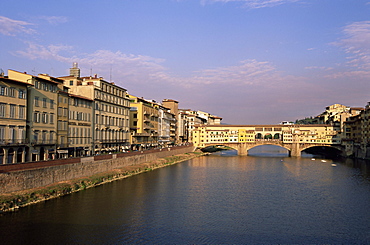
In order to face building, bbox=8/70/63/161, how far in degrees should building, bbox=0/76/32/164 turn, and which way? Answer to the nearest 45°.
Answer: approximately 90° to its left

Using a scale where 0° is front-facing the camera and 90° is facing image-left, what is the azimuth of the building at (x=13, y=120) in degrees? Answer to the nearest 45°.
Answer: approximately 315°

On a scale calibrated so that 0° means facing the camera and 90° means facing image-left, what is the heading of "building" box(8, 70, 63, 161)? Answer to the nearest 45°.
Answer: approximately 315°

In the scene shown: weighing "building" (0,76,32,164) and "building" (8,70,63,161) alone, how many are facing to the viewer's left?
0

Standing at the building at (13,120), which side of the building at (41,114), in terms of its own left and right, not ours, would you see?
right
